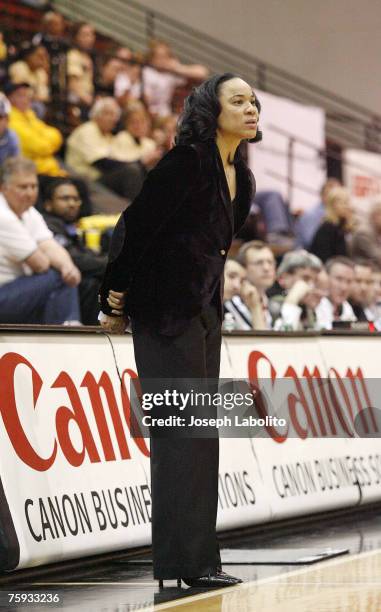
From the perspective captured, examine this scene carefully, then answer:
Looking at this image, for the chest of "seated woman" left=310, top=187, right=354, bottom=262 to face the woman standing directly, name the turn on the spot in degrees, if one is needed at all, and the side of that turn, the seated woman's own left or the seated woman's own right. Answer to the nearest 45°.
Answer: approximately 45° to the seated woman's own right

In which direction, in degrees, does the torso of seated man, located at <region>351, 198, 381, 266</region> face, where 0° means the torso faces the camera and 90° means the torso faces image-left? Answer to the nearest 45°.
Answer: approximately 315°

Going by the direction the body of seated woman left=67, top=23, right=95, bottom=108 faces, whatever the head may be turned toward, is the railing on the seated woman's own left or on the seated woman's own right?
on the seated woman's own left

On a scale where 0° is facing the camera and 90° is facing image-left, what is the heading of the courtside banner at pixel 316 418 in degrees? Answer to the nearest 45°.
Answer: approximately 315°

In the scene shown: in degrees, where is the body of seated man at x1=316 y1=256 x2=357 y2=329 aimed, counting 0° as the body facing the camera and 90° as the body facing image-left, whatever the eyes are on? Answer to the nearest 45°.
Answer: approximately 0°

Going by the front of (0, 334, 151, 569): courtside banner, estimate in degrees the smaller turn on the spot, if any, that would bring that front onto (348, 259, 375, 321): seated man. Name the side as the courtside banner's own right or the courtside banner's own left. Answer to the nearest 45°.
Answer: approximately 90° to the courtside banner's own left

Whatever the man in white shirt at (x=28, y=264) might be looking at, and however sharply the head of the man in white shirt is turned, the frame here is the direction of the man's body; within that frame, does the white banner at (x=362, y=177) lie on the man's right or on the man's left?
on the man's left

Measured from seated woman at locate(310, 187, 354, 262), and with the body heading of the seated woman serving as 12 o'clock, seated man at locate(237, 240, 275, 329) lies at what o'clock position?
The seated man is roughly at 2 o'clock from the seated woman.

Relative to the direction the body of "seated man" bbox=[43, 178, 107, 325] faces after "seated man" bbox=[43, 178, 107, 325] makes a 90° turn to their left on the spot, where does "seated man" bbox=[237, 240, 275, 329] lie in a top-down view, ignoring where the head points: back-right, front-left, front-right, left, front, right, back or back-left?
front-right
